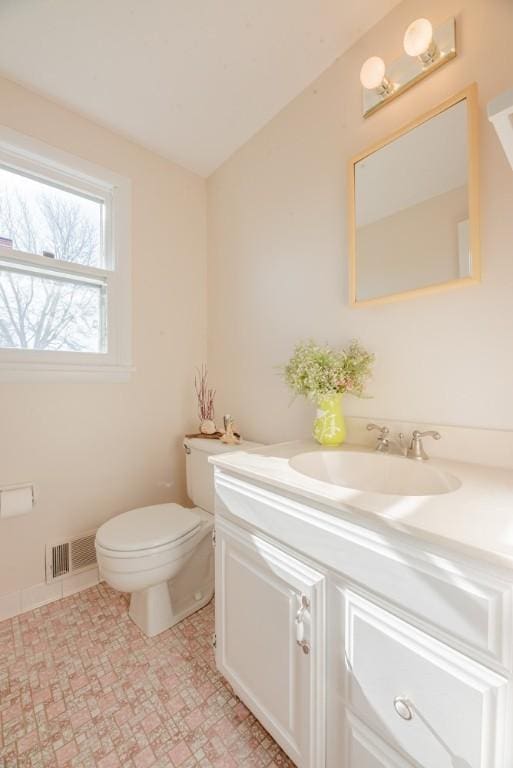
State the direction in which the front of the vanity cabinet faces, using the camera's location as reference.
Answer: facing the viewer and to the left of the viewer

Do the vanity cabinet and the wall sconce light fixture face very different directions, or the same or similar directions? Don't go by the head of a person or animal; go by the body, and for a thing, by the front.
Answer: same or similar directions

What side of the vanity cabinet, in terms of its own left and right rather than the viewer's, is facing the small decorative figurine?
right

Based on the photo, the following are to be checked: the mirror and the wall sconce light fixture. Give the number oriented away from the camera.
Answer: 0

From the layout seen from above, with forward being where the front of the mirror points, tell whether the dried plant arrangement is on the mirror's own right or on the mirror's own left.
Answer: on the mirror's own right

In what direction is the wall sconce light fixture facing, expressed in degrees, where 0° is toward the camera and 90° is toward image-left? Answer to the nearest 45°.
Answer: approximately 45°

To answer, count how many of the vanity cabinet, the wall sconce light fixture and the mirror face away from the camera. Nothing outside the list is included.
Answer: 0

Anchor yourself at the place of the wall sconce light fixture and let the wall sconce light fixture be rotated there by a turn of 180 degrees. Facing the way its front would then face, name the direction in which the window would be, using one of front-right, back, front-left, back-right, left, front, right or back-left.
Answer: back-left
